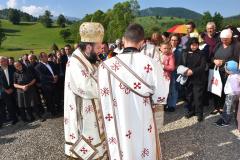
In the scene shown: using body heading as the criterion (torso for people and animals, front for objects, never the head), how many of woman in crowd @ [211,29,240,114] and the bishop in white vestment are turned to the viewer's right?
1

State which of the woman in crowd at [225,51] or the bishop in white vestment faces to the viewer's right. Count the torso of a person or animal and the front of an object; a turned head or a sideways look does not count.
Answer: the bishop in white vestment

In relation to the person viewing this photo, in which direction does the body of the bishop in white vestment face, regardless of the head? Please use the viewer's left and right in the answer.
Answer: facing to the right of the viewer

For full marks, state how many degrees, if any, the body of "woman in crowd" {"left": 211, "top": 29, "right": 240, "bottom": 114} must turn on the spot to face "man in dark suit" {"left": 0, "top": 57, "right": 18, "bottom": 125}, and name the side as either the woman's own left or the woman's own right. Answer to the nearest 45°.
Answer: approximately 45° to the woman's own right

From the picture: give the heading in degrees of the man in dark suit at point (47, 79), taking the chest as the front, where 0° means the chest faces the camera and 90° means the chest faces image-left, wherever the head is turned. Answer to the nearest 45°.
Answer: approximately 315°

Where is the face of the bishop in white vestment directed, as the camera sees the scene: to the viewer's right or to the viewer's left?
to the viewer's right

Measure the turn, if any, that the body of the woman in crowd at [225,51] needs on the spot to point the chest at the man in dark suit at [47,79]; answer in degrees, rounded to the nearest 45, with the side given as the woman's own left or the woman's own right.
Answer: approximately 45° to the woman's own right

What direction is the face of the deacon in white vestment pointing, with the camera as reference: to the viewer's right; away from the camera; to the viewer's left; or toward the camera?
away from the camera

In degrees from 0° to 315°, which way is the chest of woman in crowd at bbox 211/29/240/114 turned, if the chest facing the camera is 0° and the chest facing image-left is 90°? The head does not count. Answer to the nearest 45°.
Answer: approximately 45°

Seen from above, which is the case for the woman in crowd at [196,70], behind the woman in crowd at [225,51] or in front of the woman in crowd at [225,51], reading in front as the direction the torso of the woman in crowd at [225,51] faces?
in front
